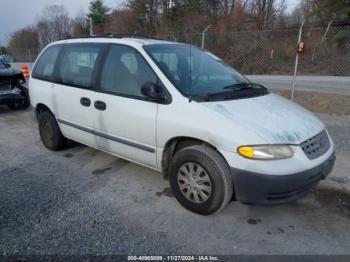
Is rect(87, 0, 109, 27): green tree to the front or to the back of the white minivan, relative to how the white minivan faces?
to the back

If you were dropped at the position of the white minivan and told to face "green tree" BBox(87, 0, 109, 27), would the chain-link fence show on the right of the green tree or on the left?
right

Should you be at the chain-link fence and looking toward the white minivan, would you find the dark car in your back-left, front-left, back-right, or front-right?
front-right

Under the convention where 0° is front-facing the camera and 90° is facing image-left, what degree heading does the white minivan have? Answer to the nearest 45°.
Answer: approximately 315°

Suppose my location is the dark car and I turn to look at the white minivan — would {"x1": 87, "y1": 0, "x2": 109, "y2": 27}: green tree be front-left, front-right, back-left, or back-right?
back-left

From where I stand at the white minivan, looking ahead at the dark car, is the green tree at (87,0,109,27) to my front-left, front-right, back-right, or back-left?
front-right

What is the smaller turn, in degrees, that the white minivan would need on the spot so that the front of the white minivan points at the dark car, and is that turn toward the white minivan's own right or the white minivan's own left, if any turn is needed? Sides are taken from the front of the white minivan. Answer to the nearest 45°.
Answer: approximately 180°

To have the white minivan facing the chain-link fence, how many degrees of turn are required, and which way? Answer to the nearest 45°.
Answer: approximately 135° to its left
